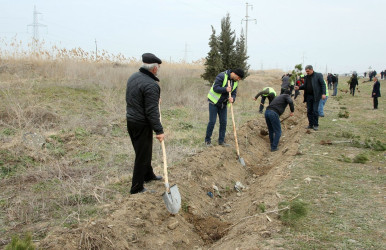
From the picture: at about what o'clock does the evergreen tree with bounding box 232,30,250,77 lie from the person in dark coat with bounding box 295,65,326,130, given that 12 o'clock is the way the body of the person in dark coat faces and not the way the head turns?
The evergreen tree is roughly at 4 o'clock from the person in dark coat.

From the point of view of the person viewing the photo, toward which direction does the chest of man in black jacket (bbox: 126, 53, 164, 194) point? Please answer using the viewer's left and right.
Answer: facing away from the viewer and to the right of the viewer

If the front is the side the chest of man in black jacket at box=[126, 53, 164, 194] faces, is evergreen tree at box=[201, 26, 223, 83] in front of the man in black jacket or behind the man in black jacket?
in front

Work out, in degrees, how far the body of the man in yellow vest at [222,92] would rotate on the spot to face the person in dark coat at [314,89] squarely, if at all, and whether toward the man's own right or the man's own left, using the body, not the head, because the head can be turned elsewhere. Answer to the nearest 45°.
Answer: approximately 90° to the man's own left

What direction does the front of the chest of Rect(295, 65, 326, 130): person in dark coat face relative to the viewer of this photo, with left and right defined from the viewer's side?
facing the viewer and to the left of the viewer

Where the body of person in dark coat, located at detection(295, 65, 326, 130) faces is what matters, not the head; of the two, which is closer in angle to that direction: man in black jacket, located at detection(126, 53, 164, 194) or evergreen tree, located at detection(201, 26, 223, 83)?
the man in black jacket

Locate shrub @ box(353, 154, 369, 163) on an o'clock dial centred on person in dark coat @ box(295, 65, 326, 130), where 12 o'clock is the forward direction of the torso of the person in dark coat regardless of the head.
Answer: The shrub is roughly at 10 o'clock from the person in dark coat.

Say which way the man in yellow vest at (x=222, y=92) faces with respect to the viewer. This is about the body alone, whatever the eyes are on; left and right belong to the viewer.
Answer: facing the viewer and to the right of the viewer

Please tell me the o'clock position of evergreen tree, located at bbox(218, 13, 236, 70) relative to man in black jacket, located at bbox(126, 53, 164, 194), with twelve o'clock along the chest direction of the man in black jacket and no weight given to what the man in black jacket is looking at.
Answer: The evergreen tree is roughly at 11 o'clock from the man in black jacket.

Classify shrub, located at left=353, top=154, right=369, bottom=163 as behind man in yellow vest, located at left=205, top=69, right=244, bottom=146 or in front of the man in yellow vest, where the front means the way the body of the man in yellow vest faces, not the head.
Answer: in front

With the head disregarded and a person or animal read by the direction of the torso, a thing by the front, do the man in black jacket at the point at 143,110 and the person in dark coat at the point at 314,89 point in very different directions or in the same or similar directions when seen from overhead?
very different directions

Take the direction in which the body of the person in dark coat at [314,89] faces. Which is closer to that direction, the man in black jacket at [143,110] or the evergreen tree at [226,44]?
the man in black jacket

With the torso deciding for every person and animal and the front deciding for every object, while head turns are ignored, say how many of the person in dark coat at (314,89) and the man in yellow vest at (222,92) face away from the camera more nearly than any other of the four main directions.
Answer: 0

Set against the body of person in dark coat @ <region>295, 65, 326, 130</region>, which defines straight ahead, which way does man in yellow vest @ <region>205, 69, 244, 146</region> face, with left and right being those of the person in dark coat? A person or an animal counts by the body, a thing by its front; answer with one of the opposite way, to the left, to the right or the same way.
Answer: to the left

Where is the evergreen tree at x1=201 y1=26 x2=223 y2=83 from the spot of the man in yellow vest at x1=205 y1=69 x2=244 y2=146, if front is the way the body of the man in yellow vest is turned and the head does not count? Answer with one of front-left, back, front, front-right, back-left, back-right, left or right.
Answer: back-left
